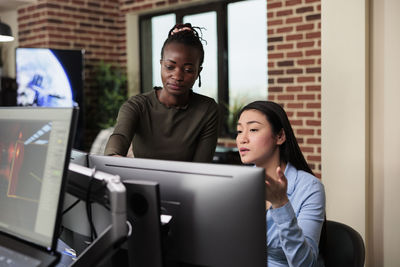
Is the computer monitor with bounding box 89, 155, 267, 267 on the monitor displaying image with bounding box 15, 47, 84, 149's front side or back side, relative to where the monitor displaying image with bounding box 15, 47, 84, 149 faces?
on the front side

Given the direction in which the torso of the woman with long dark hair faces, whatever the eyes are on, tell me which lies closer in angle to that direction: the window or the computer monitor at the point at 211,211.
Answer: the computer monitor

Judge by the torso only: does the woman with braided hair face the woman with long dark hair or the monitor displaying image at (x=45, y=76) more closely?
the woman with long dark hair

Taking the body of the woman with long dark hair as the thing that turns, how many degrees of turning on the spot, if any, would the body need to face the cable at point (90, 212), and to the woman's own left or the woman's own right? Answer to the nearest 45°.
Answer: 0° — they already face it

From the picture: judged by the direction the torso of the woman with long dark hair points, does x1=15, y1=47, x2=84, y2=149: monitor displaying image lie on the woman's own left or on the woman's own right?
on the woman's own right

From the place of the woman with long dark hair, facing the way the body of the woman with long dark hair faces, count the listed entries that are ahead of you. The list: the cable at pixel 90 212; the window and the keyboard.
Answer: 2

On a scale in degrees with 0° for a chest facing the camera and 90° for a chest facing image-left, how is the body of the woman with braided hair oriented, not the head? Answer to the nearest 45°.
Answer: approximately 0°

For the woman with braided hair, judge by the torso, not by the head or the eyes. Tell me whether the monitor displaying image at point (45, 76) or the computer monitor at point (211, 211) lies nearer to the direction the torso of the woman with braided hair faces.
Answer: the computer monitor

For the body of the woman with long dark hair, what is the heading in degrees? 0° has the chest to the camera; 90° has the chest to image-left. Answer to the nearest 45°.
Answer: approximately 45°

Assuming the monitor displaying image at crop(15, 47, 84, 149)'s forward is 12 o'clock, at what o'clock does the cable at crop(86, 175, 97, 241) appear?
The cable is roughly at 12 o'clock from the monitor displaying image.
